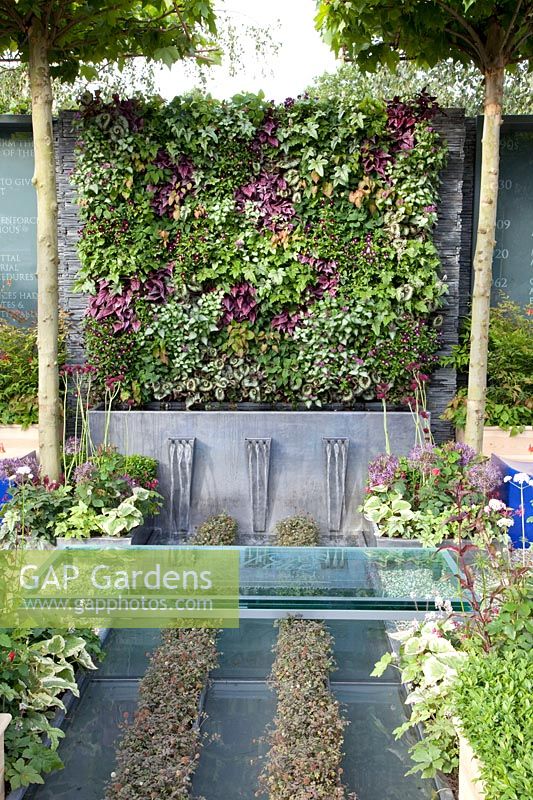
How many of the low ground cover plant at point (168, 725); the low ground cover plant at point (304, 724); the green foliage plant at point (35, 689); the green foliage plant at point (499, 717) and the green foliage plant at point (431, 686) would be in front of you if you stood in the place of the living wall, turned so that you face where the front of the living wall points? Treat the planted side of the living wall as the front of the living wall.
5

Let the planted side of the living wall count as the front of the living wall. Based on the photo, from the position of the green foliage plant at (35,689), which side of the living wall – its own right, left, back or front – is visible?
front

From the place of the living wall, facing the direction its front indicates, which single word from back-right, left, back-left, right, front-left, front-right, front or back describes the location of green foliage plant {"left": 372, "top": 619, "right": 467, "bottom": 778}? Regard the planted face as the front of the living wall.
front

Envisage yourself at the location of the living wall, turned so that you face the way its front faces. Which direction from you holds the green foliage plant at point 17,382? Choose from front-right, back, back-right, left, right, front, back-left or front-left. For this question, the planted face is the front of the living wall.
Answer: right

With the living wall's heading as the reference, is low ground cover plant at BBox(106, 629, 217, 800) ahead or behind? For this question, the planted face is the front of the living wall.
ahead

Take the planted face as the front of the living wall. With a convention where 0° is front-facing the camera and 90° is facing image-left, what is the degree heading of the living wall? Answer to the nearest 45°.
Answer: approximately 0°

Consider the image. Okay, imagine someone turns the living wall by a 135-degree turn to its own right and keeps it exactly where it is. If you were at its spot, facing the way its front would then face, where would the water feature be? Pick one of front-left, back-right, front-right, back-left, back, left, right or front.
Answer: back-left

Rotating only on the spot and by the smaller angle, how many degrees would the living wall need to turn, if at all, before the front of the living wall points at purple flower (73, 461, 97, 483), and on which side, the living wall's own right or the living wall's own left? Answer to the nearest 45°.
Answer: approximately 45° to the living wall's own right

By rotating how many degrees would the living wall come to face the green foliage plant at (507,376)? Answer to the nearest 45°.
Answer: approximately 90° to its left

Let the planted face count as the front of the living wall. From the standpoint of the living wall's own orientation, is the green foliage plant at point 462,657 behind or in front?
in front

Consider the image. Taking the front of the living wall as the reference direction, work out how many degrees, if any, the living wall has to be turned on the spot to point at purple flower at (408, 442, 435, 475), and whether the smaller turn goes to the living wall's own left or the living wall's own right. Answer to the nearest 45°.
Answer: approximately 45° to the living wall's own left

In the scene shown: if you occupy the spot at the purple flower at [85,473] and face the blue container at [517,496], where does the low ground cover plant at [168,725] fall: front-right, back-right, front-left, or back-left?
front-right

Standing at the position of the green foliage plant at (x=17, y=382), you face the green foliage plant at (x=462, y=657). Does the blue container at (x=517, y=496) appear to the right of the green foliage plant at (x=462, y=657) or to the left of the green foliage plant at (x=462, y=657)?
left

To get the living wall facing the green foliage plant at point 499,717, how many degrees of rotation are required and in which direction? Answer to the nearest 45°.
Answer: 0° — it already faces it

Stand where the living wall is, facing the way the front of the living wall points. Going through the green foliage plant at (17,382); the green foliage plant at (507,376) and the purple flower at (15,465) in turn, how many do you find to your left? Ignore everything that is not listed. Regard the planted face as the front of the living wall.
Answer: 1
